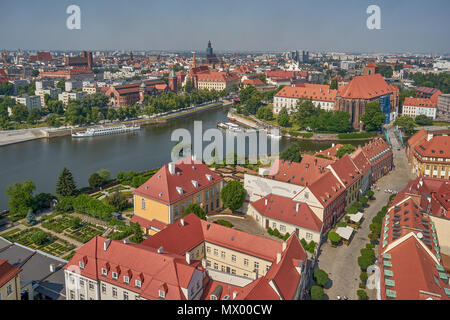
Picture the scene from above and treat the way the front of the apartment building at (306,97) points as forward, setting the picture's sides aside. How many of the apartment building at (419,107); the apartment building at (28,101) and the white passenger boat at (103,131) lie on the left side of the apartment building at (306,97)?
1

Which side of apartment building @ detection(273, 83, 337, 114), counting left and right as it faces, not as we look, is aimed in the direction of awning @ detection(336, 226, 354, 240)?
front

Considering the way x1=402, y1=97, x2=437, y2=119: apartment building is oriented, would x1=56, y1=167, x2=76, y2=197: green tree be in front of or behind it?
in front

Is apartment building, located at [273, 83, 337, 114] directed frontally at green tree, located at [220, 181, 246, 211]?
yes

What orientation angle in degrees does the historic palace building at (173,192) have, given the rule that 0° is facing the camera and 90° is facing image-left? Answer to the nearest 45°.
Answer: approximately 315°

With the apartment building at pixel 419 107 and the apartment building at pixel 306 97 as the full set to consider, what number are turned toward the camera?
2

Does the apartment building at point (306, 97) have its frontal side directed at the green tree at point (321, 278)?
yes

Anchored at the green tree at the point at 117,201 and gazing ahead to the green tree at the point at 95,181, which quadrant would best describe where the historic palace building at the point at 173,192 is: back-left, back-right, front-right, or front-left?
back-right

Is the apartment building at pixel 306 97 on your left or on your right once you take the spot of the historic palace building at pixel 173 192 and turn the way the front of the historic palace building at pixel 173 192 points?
on your left

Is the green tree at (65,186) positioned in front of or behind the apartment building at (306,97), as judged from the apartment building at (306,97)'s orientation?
in front
